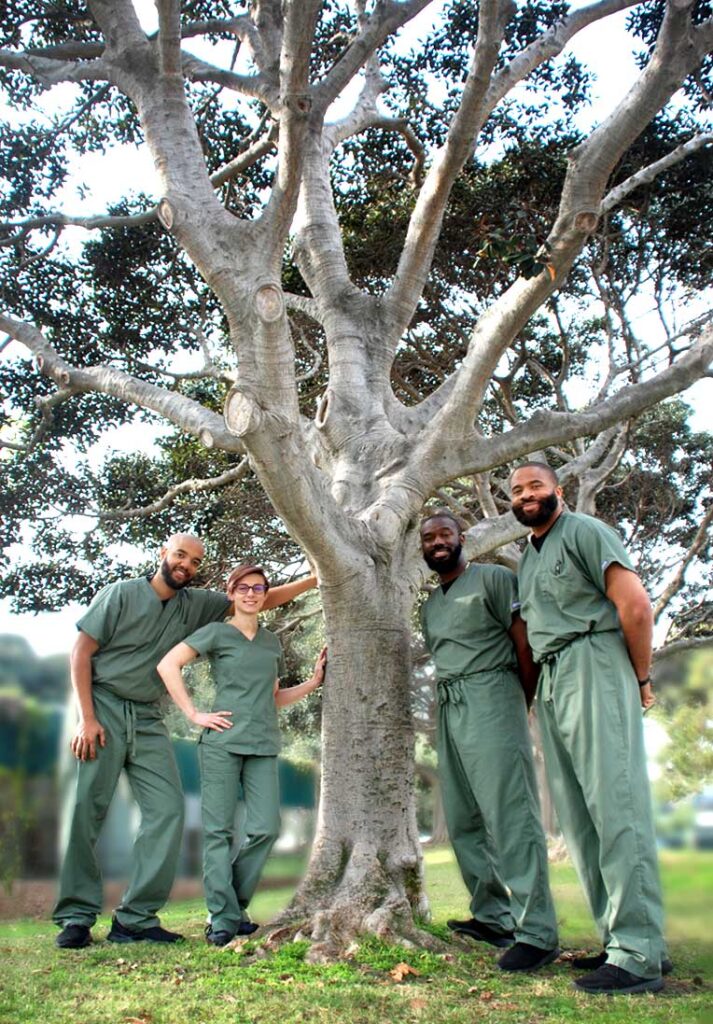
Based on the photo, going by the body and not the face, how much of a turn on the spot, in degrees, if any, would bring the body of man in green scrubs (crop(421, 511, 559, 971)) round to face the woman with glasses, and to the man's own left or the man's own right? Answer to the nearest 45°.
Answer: approximately 45° to the man's own right

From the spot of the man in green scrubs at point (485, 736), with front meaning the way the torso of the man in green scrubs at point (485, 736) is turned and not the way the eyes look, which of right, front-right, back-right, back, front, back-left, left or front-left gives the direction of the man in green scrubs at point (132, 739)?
front-right

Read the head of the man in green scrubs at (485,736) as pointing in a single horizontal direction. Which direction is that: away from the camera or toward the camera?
toward the camera

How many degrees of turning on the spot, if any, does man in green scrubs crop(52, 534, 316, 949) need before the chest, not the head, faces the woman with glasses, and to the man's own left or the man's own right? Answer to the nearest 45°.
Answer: approximately 45° to the man's own left

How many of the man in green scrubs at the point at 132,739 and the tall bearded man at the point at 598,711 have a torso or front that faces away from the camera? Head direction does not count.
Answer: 0

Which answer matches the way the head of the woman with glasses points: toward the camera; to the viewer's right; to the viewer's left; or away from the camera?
toward the camera

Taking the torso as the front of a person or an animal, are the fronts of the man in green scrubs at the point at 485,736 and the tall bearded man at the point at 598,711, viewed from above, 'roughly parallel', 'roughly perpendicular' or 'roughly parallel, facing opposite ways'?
roughly parallel

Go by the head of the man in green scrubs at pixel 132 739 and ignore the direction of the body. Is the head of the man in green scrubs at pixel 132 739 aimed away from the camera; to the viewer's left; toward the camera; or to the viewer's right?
toward the camera

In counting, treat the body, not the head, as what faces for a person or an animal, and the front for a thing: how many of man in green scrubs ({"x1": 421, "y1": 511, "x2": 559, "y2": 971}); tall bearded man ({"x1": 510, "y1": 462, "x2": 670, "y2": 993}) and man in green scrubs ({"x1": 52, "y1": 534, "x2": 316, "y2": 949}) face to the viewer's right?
0

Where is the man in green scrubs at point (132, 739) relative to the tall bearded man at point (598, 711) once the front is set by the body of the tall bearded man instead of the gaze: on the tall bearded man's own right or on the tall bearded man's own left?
on the tall bearded man's own right

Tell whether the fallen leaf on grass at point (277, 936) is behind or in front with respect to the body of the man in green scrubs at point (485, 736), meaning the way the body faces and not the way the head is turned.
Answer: in front

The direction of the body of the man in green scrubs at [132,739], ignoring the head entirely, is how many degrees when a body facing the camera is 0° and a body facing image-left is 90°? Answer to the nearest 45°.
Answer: approximately 0°
